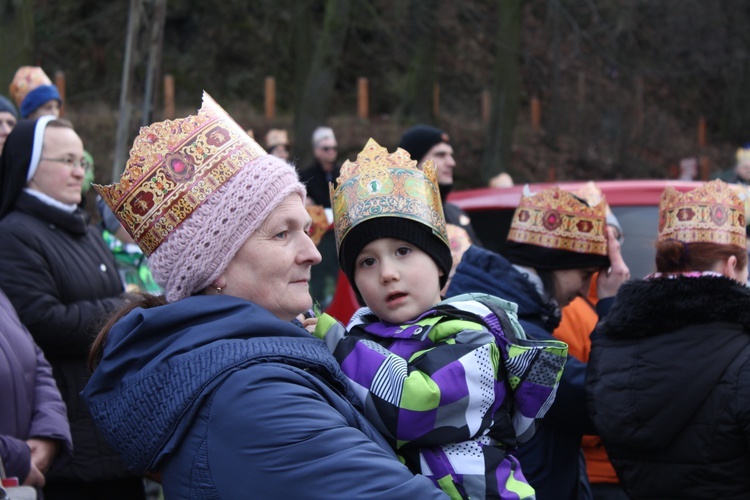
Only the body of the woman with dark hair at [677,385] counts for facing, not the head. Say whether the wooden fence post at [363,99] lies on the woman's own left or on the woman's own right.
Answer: on the woman's own left

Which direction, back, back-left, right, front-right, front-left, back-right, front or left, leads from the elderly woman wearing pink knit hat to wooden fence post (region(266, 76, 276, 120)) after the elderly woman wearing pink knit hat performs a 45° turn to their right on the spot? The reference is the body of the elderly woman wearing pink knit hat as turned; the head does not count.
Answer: back-left

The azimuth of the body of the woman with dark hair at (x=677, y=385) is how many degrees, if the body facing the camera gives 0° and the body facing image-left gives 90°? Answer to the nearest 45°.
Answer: approximately 225°

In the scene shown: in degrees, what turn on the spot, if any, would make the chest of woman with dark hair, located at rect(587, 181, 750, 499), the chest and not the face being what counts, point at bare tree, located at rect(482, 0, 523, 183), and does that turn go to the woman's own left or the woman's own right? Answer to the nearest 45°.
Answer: approximately 45° to the woman's own left

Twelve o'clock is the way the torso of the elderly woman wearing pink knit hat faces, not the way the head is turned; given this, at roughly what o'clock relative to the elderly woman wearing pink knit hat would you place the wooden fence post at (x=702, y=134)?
The wooden fence post is roughly at 10 o'clock from the elderly woman wearing pink knit hat.

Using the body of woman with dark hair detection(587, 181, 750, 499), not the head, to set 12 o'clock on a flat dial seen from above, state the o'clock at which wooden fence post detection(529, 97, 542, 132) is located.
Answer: The wooden fence post is roughly at 12 o'clock from the woman with dark hair.

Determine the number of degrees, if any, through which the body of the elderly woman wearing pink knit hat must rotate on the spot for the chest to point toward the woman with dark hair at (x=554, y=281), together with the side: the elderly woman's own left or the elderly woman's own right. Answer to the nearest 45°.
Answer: approximately 45° to the elderly woman's own left

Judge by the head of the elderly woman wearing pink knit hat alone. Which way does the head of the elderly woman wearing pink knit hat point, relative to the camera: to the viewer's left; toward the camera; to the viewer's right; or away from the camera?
to the viewer's right

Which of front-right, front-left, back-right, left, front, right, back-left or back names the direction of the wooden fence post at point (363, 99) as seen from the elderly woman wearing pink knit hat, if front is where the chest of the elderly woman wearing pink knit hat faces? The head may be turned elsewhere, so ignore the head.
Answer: left

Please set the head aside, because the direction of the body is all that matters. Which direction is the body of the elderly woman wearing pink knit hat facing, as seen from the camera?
to the viewer's right
